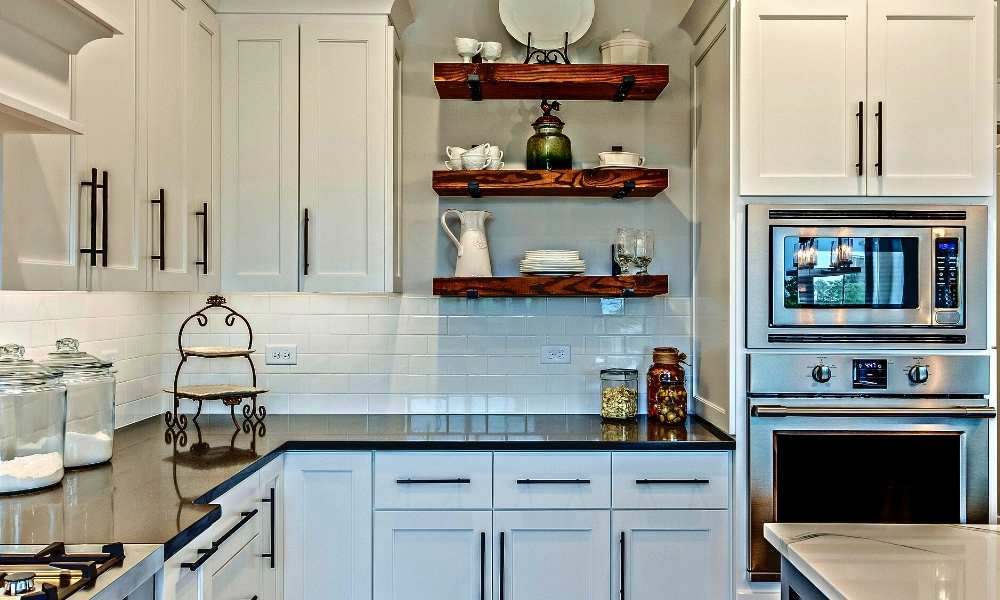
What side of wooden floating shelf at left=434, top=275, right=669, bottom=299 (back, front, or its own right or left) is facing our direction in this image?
front

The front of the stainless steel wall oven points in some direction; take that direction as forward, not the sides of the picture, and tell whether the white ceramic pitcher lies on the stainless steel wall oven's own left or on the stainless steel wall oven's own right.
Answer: on the stainless steel wall oven's own right

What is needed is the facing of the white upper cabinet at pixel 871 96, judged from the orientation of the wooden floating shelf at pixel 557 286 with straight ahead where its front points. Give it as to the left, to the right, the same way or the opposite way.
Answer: the same way

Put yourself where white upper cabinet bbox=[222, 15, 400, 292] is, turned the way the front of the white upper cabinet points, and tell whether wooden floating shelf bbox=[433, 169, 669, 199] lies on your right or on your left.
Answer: on your left

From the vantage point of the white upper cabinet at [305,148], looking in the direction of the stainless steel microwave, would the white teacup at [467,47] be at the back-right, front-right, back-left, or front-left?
front-left

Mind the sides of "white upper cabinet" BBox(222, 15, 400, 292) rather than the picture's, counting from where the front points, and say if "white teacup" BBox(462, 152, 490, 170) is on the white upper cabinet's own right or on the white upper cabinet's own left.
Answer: on the white upper cabinet's own left

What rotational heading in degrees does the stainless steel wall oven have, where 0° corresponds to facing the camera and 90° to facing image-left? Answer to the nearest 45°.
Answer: approximately 0°

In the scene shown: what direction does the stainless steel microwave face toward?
toward the camera

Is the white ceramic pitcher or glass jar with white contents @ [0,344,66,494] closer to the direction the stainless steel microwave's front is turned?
the glass jar with white contents

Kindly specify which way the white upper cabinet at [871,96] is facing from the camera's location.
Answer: facing the viewer

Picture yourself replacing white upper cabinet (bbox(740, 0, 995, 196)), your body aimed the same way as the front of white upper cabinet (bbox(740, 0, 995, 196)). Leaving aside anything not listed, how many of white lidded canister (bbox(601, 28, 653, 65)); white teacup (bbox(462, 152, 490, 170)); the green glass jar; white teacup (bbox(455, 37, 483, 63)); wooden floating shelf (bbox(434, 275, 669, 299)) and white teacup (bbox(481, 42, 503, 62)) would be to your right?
6

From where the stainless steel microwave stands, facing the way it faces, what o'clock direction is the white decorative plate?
The white decorative plate is roughly at 3 o'clock from the stainless steel microwave.

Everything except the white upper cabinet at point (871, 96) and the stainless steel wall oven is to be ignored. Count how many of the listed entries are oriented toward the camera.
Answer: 2

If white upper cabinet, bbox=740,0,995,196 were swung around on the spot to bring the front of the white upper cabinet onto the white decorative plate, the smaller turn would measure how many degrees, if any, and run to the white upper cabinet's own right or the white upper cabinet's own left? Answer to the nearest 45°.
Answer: approximately 90° to the white upper cabinet's own right
